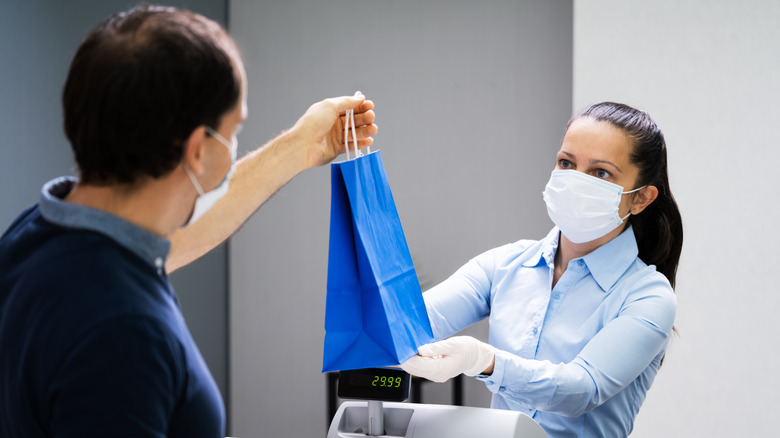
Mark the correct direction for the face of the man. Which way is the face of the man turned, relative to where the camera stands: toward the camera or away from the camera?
away from the camera

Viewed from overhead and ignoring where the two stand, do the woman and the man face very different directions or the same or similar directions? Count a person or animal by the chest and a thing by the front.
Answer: very different directions

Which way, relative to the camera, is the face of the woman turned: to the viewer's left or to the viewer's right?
to the viewer's left

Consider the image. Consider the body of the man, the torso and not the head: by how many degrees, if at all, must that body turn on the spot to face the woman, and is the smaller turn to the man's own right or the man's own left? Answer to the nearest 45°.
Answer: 0° — they already face them

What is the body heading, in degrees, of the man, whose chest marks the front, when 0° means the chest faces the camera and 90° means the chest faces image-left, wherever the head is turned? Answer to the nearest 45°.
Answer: approximately 225°

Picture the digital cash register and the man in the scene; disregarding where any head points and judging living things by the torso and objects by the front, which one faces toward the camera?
the digital cash register

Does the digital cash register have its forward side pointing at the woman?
no

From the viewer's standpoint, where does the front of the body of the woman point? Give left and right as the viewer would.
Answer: facing the viewer and to the left of the viewer

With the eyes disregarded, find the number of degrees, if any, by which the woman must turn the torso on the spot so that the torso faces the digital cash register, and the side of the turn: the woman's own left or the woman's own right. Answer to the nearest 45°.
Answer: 0° — they already face it
